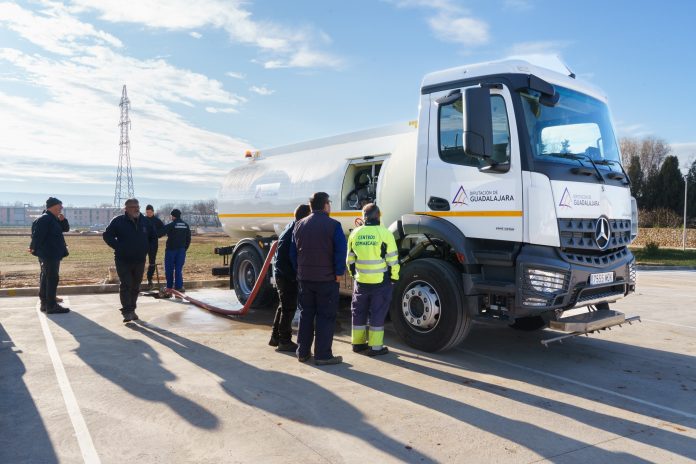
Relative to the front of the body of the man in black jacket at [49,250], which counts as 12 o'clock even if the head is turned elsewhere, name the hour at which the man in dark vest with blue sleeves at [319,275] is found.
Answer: The man in dark vest with blue sleeves is roughly at 2 o'clock from the man in black jacket.

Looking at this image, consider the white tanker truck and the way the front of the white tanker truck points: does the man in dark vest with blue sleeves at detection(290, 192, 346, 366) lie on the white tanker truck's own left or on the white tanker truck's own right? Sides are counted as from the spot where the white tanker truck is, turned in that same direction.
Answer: on the white tanker truck's own right

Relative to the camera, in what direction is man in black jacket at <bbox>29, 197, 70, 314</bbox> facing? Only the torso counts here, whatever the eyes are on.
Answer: to the viewer's right

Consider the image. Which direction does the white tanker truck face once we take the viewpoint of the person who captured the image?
facing the viewer and to the right of the viewer

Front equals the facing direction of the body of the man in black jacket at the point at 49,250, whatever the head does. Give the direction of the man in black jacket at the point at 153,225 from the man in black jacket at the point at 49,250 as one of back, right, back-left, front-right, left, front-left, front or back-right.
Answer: front-left

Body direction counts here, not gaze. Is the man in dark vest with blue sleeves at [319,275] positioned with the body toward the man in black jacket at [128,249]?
no

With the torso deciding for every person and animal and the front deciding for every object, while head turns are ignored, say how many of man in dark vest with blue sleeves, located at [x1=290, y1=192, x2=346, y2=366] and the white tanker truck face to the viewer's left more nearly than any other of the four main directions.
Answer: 0

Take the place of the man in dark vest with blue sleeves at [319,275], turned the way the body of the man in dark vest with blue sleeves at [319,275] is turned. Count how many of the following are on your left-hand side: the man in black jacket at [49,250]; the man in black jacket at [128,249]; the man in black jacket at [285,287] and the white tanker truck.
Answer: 3

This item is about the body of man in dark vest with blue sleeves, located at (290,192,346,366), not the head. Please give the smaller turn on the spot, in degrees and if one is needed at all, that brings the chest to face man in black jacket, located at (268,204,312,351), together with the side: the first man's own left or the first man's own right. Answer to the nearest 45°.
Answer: approximately 90° to the first man's own left

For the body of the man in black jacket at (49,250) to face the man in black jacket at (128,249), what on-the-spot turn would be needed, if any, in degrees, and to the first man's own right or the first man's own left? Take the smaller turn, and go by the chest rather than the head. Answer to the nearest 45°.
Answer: approximately 45° to the first man's own right

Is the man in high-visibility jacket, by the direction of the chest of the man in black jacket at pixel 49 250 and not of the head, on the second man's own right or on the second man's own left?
on the second man's own right

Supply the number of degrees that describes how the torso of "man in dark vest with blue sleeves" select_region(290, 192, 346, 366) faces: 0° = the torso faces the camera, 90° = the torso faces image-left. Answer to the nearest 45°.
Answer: approximately 225°

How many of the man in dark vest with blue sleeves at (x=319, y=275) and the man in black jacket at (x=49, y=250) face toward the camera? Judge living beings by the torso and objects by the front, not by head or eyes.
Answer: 0

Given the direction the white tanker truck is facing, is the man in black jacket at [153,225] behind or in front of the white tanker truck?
behind

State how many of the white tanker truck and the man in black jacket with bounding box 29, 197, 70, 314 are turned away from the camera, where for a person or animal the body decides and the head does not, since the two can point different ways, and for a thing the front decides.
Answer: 0
